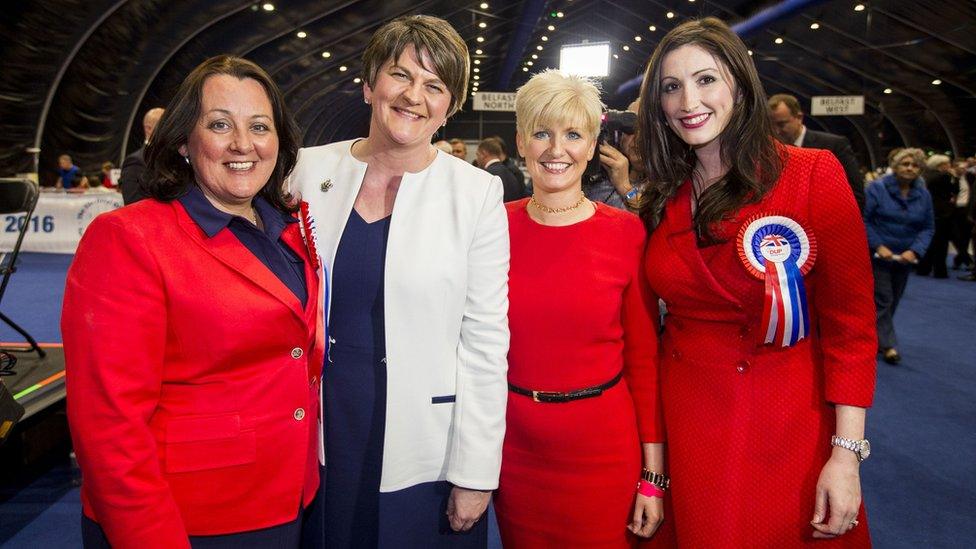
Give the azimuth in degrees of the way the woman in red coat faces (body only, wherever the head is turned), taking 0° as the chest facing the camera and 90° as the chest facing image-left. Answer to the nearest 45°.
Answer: approximately 45°

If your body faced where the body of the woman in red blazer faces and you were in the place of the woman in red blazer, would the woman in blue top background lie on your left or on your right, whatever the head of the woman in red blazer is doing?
on your left

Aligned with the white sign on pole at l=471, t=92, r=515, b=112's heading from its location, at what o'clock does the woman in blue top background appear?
The woman in blue top background is roughly at 11 o'clock from the white sign on pole.

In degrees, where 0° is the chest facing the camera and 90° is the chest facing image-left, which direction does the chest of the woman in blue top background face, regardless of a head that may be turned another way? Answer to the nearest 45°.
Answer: approximately 0°

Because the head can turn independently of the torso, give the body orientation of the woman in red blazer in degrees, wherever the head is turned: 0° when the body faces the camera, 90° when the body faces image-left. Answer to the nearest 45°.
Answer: approximately 315°

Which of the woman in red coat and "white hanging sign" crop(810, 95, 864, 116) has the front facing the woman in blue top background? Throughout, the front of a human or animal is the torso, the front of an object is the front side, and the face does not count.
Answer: the white hanging sign

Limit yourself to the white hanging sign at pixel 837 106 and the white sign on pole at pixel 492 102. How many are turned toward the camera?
2

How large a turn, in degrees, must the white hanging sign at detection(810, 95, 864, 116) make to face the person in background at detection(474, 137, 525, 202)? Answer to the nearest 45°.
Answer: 0° — it already faces them

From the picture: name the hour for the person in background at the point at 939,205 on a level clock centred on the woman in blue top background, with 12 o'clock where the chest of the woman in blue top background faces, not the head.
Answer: The person in background is roughly at 6 o'clock from the woman in blue top background.
